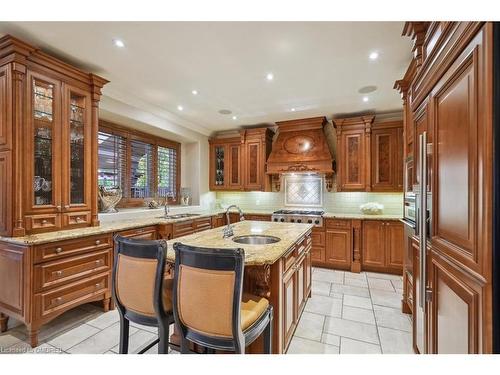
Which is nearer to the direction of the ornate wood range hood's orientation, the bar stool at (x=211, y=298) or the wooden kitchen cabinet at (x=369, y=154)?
the bar stool

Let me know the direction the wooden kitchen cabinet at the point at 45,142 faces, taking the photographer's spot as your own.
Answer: facing the viewer and to the right of the viewer

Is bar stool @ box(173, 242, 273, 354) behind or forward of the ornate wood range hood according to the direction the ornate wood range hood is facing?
forward

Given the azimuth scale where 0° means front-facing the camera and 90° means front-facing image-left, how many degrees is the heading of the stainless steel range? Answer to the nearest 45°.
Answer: approximately 0°

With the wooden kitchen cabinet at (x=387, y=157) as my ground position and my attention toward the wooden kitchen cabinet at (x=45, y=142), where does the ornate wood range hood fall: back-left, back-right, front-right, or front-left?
front-right

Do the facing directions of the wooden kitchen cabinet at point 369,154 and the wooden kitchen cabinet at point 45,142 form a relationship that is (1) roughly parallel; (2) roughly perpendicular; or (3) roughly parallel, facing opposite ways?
roughly perpendicular

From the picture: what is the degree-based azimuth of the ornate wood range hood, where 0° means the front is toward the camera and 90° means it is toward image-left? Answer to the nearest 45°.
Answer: approximately 0°

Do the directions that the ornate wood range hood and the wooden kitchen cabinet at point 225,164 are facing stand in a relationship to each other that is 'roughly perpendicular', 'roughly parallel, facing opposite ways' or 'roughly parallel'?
roughly parallel

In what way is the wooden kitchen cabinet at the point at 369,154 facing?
toward the camera

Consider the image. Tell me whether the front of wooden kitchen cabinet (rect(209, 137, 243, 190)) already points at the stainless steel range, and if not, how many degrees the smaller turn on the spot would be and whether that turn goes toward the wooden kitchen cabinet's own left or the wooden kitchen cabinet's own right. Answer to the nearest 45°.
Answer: approximately 45° to the wooden kitchen cabinet's own left

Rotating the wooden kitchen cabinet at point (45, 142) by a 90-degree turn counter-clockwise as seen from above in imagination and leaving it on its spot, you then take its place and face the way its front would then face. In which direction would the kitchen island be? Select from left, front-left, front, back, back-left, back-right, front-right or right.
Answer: right

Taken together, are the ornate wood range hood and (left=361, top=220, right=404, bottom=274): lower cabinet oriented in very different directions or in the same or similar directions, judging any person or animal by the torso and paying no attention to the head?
same or similar directions

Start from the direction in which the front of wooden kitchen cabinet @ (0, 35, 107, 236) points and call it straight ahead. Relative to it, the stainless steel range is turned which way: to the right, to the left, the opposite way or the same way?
to the right

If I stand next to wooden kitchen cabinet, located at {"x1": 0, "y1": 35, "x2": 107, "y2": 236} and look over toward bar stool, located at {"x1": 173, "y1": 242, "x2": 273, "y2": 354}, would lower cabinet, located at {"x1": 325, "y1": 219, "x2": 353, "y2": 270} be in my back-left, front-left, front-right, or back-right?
front-left

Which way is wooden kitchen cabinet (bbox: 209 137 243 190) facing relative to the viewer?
toward the camera

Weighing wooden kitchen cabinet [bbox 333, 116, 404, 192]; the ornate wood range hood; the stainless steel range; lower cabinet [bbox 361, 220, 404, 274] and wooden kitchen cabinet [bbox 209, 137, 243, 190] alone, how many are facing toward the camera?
5

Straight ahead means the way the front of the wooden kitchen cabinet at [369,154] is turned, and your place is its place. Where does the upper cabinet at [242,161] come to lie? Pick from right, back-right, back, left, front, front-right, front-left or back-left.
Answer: right

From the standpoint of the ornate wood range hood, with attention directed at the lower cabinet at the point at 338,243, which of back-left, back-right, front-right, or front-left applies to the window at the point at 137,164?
back-right

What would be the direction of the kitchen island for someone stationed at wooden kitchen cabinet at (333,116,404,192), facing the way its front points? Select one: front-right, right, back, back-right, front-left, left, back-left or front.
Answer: front
